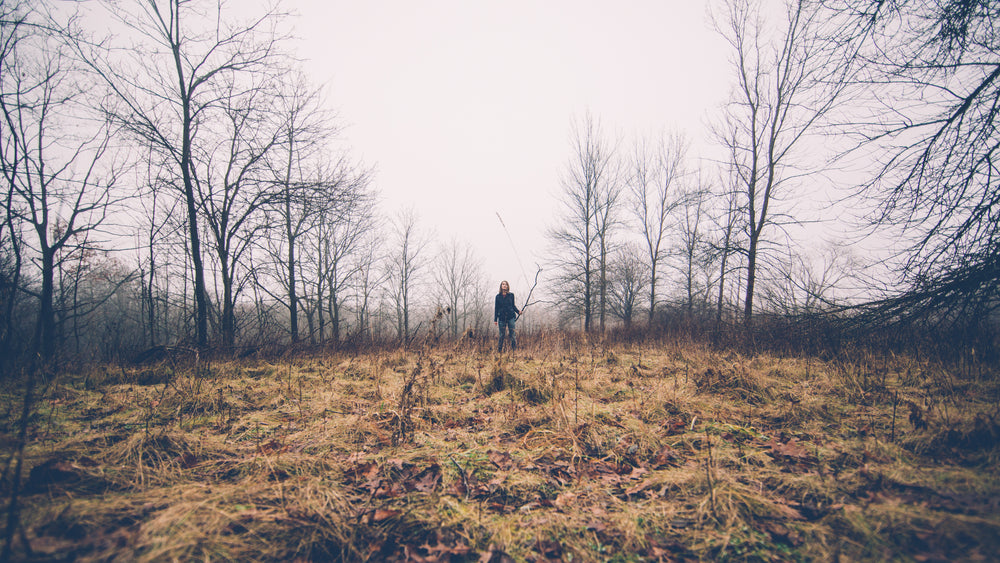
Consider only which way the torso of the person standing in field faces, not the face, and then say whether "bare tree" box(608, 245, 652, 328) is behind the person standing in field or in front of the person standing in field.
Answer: behind

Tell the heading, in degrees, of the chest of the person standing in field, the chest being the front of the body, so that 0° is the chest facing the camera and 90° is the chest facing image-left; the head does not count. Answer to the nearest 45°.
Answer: approximately 0°
